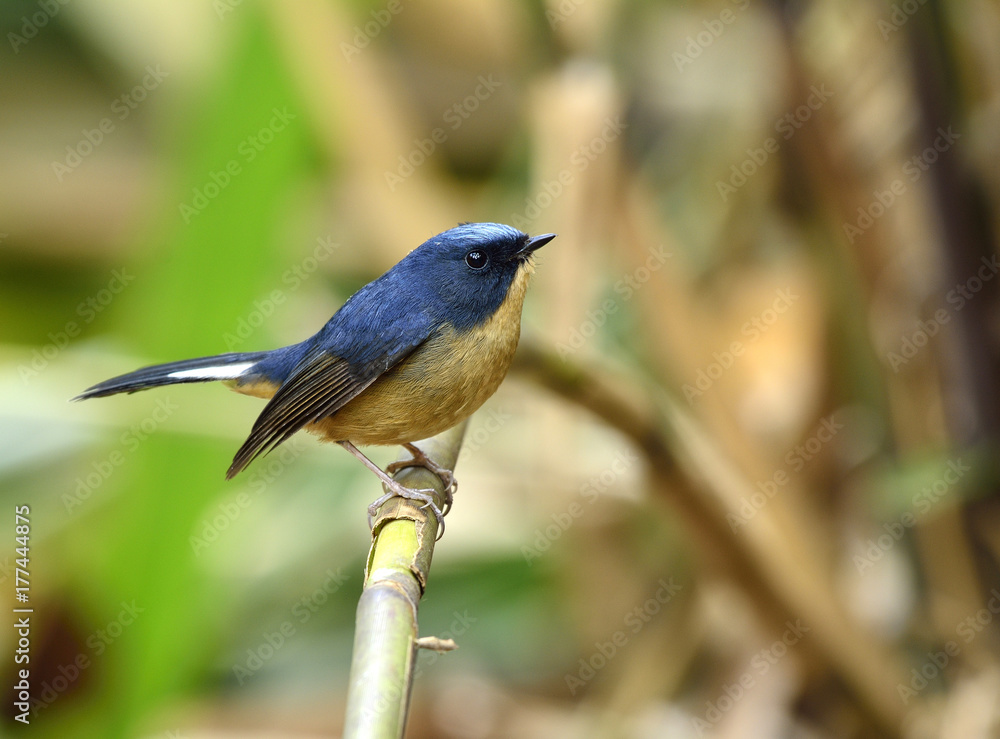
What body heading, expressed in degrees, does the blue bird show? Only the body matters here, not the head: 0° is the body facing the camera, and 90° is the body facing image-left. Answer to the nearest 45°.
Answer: approximately 270°
